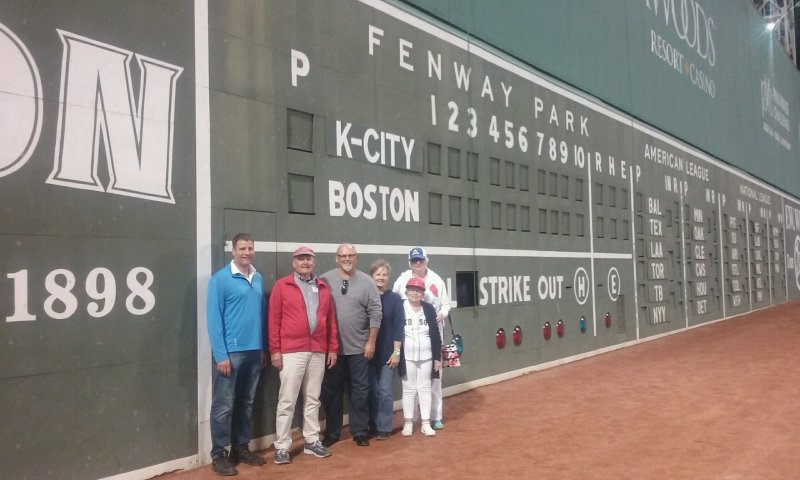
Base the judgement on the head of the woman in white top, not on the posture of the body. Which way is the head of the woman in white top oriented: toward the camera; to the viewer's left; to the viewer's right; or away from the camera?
toward the camera

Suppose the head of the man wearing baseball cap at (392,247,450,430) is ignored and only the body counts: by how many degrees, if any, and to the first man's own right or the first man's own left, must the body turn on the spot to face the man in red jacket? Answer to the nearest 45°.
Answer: approximately 45° to the first man's own right

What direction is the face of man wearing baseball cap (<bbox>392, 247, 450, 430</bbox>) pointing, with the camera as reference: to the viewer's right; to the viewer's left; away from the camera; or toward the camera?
toward the camera

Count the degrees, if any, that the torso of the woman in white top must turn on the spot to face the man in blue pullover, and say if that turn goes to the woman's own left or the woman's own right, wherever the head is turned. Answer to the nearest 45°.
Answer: approximately 45° to the woman's own right

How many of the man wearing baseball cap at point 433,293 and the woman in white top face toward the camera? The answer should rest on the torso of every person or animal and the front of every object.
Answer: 2

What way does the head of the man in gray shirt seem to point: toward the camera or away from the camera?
toward the camera

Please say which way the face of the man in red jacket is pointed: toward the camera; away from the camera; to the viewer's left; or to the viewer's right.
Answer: toward the camera

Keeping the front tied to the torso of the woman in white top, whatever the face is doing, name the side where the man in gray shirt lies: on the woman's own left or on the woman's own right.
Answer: on the woman's own right

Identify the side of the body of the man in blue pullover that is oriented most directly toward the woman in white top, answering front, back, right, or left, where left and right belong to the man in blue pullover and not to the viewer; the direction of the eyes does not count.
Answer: left

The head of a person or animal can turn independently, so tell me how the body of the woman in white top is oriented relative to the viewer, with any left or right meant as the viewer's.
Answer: facing the viewer

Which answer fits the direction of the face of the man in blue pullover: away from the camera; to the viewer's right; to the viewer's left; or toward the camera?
toward the camera

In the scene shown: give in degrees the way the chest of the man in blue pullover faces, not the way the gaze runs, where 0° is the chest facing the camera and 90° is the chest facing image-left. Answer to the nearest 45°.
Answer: approximately 315°
